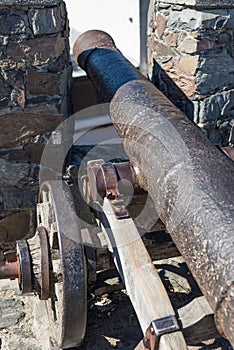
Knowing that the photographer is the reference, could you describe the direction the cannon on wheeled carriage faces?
facing away from the viewer and to the left of the viewer
